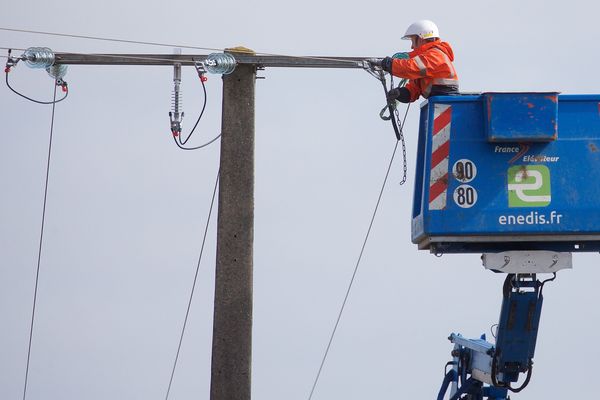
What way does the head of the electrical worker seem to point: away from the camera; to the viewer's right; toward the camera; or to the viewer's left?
to the viewer's left

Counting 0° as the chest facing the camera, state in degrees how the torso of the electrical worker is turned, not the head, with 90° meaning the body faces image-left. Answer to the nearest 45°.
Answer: approximately 90°

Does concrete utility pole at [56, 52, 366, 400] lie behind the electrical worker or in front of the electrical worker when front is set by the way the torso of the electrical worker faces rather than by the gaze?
in front
